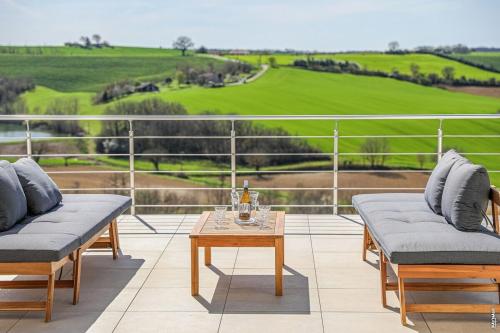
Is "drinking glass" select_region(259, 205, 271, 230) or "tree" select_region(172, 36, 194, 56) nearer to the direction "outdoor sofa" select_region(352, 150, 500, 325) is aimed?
the drinking glass

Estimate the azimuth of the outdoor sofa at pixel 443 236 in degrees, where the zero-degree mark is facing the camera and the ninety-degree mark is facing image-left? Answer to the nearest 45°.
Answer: approximately 90°

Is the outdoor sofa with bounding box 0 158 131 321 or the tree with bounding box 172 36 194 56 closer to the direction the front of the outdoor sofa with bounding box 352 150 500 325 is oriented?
the outdoor sofa

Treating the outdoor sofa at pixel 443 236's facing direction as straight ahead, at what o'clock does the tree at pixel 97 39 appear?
The tree is roughly at 2 o'clock from the outdoor sofa.

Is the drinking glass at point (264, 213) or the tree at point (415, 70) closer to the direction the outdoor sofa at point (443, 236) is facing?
the drinking glass

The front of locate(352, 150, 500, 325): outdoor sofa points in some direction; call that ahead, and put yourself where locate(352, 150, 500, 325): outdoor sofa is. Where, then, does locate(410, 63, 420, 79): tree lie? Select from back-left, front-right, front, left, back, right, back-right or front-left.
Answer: right

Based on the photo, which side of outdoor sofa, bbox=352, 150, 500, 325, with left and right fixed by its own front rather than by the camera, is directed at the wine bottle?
front

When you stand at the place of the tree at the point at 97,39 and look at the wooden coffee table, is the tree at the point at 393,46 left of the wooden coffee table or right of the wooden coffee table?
left

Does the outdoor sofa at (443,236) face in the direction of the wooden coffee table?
yes

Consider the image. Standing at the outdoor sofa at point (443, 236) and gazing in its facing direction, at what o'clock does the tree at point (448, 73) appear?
The tree is roughly at 3 o'clock from the outdoor sofa.

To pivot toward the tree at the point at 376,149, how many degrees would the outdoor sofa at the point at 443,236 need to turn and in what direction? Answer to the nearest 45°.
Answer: approximately 90° to its right

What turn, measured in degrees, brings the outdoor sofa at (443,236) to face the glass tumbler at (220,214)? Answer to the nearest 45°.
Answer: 0° — it already faces it

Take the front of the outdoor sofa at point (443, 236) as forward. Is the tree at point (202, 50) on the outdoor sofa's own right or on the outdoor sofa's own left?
on the outdoor sofa's own right
